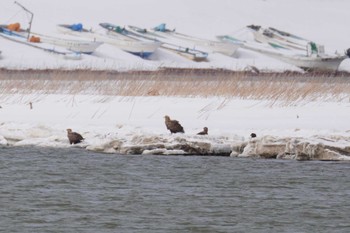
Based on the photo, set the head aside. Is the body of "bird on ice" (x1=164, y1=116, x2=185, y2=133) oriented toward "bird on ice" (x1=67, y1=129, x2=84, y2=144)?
yes

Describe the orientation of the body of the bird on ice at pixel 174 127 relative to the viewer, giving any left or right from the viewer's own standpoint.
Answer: facing to the left of the viewer

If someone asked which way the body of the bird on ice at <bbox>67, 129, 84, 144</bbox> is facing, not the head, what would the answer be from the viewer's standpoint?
to the viewer's left

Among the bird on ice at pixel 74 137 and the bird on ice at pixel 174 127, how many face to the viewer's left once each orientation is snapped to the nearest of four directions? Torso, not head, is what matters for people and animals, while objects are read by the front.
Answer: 2
